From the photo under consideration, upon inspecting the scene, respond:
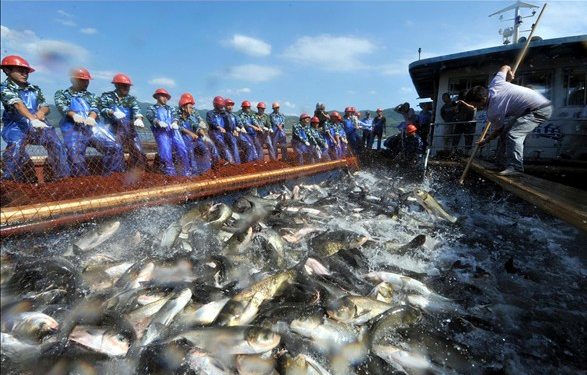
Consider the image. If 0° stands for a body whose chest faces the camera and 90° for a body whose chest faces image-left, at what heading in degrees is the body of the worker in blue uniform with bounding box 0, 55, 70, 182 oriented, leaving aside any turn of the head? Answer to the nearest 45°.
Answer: approximately 315°

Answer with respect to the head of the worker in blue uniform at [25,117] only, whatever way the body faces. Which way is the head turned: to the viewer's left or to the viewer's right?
to the viewer's right

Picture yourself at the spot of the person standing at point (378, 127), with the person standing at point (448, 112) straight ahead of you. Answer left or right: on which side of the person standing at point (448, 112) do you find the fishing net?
right

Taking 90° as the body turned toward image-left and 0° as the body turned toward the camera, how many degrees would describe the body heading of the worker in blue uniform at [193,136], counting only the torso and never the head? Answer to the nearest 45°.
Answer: approximately 315°

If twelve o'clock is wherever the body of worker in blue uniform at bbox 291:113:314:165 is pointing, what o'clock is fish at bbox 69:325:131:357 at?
The fish is roughly at 2 o'clock from the worker in blue uniform.

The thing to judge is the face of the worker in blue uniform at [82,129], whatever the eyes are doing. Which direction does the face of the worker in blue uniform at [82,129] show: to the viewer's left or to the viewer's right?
to the viewer's right

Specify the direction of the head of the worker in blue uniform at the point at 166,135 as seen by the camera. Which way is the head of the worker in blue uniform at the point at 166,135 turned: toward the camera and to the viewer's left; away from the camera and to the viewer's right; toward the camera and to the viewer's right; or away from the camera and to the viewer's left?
toward the camera and to the viewer's right
